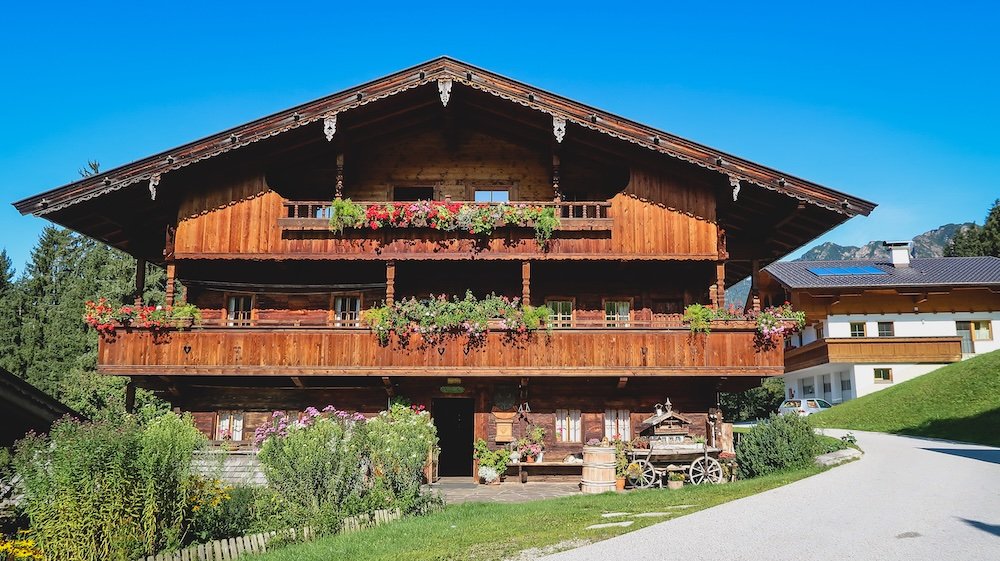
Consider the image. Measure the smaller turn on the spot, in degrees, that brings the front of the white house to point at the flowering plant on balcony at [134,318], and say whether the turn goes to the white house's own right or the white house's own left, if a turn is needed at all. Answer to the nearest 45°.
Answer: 0° — it already faces it

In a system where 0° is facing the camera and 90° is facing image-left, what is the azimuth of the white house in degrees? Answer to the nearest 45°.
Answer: approximately 45°

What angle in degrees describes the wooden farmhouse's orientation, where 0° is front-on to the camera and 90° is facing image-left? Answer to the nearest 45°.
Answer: approximately 0°

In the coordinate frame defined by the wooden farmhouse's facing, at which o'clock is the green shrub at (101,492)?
The green shrub is roughly at 1 o'clock from the wooden farmhouse.

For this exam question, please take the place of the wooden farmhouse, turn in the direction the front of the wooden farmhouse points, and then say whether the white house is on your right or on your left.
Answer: on your left

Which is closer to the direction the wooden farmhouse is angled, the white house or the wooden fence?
the wooden fence

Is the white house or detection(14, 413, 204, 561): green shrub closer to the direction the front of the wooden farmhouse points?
the green shrub

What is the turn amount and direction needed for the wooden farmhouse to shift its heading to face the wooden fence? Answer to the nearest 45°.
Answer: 0° — it already faces it

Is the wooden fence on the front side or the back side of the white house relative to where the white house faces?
on the front side

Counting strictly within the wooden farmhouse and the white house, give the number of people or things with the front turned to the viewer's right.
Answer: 0
